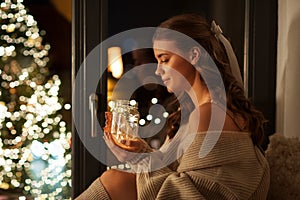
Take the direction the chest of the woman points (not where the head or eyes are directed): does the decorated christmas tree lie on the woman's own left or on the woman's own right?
on the woman's own right

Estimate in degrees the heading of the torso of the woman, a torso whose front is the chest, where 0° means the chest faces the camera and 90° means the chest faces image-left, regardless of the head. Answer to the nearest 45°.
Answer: approximately 90°

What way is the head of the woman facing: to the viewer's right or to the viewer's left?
to the viewer's left
